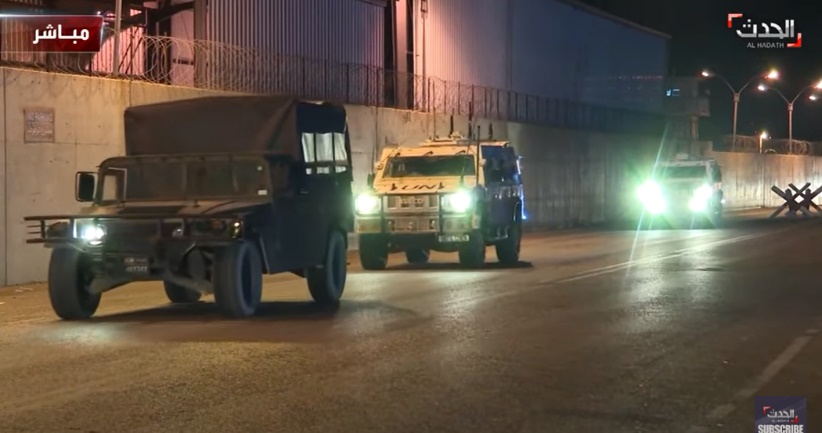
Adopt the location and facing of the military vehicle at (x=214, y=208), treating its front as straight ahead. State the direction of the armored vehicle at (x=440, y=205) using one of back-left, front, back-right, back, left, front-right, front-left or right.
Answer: back

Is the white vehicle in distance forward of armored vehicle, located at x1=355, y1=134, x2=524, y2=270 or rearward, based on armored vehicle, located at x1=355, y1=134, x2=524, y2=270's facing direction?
rearward

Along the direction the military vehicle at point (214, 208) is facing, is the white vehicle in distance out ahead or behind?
behind

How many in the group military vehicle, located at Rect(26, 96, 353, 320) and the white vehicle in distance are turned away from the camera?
0

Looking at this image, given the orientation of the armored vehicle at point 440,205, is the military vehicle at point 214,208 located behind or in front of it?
in front

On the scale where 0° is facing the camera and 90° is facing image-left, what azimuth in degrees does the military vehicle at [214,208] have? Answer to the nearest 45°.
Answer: approximately 45°

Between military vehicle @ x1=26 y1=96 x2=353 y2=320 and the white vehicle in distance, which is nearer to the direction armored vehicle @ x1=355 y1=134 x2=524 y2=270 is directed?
the military vehicle
